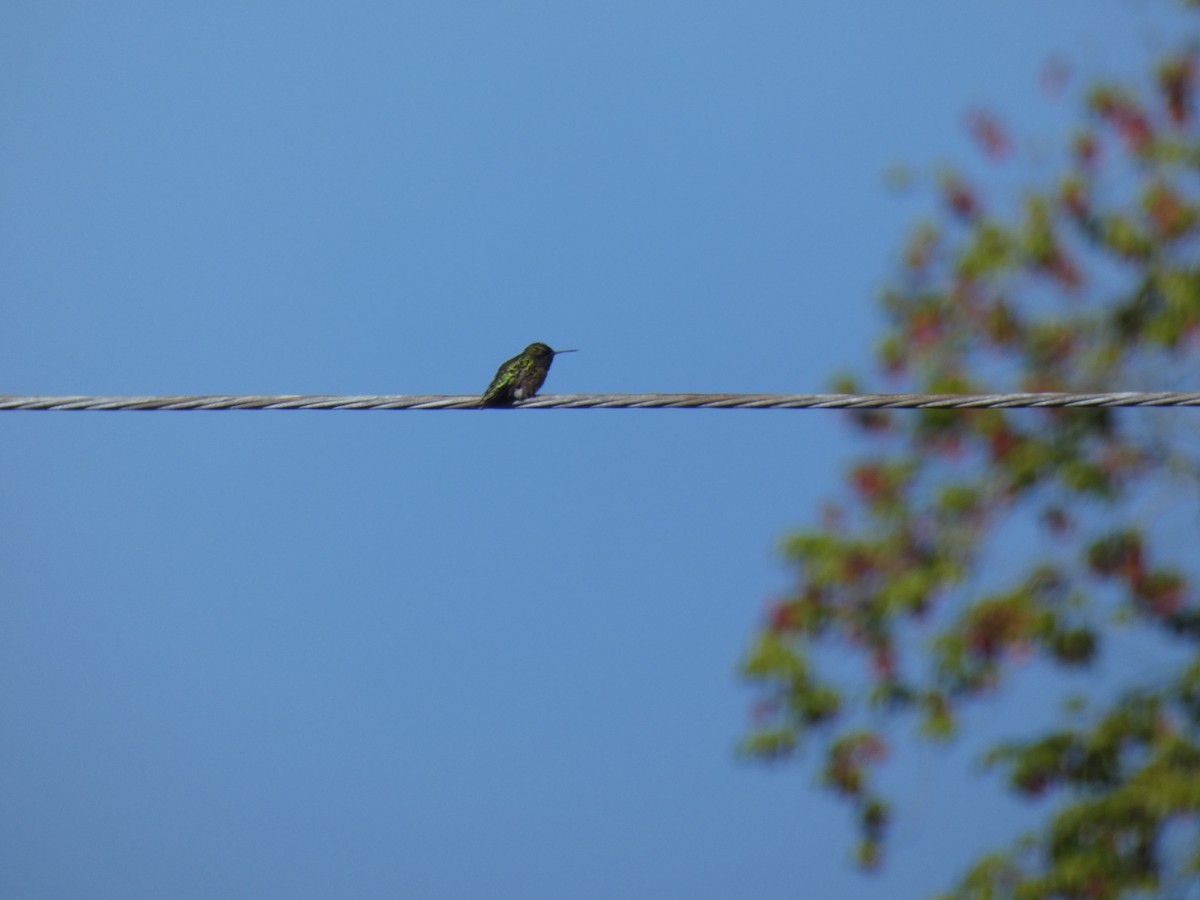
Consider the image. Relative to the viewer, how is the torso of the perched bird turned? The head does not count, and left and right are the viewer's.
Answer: facing to the right of the viewer
